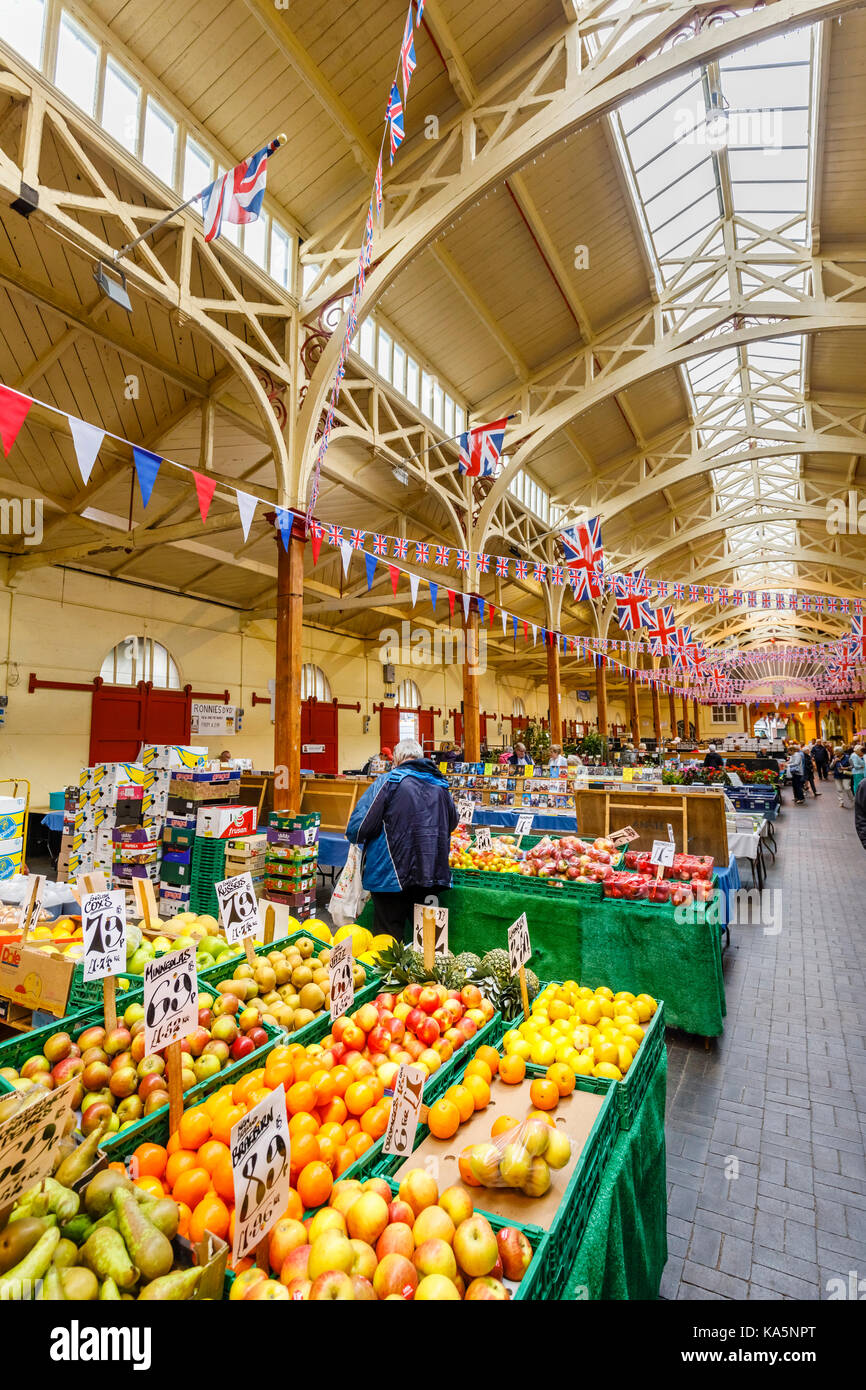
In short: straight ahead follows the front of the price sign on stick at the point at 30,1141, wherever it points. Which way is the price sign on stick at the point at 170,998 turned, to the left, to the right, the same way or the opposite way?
the same way

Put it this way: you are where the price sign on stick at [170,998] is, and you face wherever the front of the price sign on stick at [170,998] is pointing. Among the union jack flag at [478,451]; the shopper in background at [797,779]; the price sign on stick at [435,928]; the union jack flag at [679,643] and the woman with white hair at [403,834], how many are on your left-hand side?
5

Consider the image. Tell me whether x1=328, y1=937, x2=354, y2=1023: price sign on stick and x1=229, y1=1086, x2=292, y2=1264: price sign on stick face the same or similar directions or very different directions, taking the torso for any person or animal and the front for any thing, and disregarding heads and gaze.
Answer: same or similar directions

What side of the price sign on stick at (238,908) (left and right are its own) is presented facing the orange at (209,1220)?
front

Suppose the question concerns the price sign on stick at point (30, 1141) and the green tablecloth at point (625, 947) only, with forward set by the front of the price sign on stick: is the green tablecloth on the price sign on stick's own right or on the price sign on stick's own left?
on the price sign on stick's own left

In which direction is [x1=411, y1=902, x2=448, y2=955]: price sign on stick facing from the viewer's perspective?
toward the camera

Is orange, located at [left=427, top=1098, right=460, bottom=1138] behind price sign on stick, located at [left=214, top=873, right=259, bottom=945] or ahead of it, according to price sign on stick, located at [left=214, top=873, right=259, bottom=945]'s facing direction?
ahead

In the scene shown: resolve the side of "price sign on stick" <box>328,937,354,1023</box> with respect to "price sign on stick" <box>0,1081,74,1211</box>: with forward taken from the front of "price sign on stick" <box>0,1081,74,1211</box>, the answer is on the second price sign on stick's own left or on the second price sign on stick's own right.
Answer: on the second price sign on stick's own left

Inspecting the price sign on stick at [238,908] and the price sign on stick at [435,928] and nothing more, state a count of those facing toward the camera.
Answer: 2

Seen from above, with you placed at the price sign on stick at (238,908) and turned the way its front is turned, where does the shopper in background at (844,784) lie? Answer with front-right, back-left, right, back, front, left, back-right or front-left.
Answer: back-left

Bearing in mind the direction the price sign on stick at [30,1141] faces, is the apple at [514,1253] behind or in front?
in front

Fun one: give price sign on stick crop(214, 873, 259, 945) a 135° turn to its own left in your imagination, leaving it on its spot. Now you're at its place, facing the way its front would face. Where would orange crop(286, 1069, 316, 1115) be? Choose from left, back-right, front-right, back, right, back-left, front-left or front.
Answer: back-right

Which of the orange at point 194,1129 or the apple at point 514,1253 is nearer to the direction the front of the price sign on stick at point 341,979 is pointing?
the apple

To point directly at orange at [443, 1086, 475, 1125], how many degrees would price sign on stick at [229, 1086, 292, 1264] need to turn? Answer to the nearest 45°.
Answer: approximately 90° to its left

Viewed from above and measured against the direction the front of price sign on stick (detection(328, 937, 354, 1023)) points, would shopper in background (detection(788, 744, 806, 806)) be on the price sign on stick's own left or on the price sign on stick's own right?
on the price sign on stick's own left
